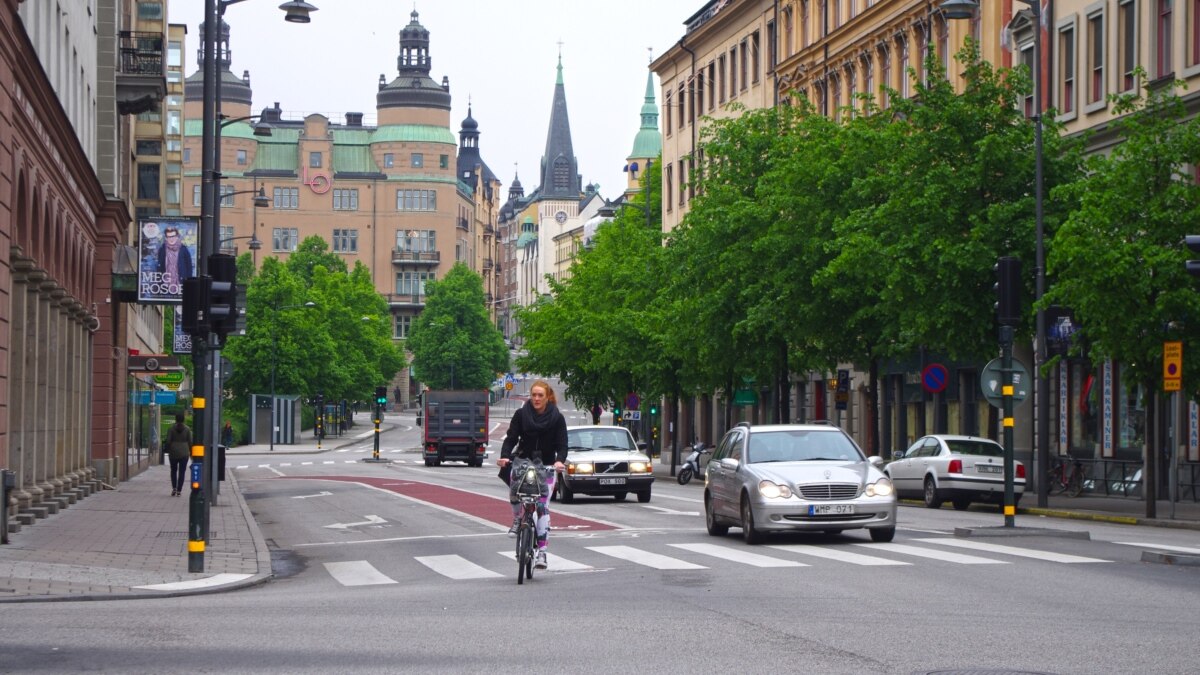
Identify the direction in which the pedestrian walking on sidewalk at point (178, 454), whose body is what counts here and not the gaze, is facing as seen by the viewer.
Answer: away from the camera

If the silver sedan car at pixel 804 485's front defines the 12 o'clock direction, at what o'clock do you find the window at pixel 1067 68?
The window is roughly at 8 o'clock from the silver sedan car.

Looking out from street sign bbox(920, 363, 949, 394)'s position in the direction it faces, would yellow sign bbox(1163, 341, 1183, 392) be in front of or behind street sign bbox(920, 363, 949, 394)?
in front

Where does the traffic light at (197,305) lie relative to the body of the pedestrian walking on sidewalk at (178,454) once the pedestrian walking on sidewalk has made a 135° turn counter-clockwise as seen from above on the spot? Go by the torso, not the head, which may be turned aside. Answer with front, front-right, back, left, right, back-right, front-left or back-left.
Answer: front-left

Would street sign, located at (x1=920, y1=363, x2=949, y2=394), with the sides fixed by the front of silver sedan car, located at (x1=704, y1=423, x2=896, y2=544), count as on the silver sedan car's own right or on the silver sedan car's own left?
on the silver sedan car's own left

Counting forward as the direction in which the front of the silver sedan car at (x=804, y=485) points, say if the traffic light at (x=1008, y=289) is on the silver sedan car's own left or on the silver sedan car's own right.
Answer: on the silver sedan car's own left

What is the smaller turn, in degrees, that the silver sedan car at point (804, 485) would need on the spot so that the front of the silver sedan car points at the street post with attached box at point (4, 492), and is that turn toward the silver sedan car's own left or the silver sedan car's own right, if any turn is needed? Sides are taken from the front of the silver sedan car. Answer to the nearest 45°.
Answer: approximately 135° to the silver sedan car's own right

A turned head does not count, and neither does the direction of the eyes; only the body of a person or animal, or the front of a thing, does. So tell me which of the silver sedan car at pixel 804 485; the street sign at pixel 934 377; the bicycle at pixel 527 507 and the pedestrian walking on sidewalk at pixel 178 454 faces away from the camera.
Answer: the pedestrian walking on sidewalk

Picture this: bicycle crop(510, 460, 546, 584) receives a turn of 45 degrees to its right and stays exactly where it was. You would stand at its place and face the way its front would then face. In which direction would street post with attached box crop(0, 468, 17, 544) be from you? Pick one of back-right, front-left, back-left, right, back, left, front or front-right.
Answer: right
